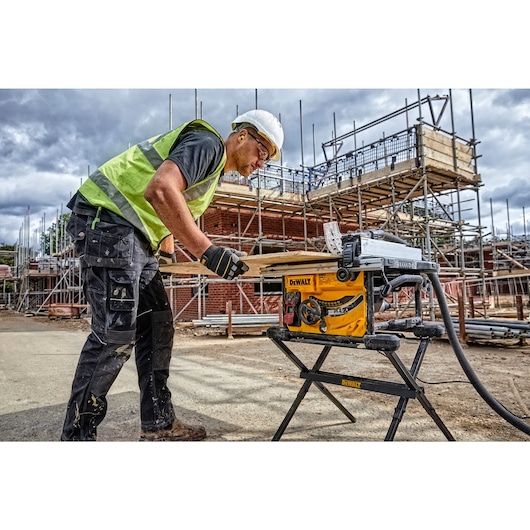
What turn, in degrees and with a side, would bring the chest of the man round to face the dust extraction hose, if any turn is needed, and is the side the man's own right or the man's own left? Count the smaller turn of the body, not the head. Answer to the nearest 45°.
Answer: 0° — they already face it

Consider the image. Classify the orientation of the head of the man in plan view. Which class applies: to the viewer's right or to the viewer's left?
to the viewer's right

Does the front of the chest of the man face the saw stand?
yes

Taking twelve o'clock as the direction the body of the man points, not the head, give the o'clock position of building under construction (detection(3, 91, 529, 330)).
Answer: The building under construction is roughly at 10 o'clock from the man.

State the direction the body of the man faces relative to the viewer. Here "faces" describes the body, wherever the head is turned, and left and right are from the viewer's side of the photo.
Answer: facing to the right of the viewer

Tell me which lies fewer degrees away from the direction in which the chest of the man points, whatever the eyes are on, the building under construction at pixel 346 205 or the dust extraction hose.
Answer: the dust extraction hose

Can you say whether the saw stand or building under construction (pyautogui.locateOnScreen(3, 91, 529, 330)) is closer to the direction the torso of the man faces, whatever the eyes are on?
the saw stand
